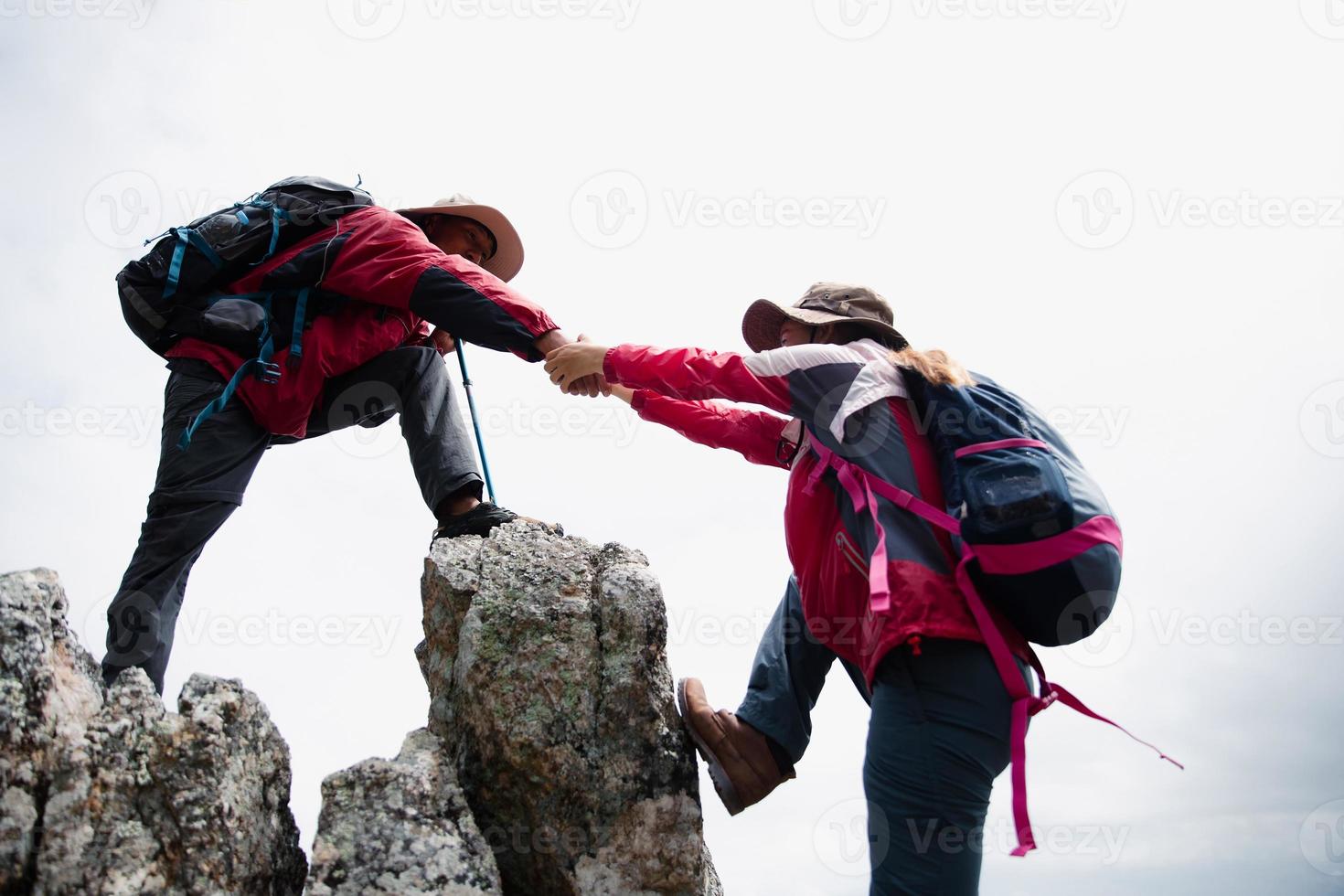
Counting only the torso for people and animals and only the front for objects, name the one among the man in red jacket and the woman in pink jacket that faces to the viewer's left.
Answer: the woman in pink jacket

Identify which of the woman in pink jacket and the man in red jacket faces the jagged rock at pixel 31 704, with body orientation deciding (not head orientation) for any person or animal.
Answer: the woman in pink jacket

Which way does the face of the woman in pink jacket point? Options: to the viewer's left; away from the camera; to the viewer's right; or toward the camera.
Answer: to the viewer's left

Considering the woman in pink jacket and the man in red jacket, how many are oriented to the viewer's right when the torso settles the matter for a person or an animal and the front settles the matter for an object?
1

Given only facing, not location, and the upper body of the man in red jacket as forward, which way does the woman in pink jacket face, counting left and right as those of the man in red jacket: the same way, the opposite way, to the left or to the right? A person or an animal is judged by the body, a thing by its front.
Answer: the opposite way

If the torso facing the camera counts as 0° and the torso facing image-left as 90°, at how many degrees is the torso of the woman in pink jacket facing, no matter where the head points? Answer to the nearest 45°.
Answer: approximately 90°

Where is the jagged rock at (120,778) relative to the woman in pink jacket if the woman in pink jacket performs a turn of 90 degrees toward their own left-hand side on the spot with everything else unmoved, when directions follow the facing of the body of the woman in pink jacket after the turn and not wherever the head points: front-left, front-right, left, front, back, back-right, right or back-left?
right

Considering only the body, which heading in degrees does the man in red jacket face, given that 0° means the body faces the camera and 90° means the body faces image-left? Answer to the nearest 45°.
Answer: approximately 270°

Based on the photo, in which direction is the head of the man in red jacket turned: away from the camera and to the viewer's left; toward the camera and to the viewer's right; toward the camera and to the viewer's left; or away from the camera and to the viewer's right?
toward the camera and to the viewer's right
